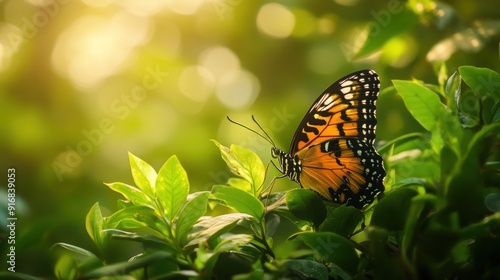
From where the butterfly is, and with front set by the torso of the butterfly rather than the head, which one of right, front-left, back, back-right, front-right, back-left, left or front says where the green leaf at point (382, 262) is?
left

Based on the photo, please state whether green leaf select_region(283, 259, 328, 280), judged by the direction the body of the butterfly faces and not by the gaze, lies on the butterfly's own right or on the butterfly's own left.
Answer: on the butterfly's own left

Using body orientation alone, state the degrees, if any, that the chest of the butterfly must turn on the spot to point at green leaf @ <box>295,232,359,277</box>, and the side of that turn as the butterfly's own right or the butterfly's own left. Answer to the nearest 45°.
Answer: approximately 90° to the butterfly's own left

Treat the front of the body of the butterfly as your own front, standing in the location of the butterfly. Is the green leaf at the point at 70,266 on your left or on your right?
on your left

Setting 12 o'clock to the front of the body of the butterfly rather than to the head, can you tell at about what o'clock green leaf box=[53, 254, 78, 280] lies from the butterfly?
The green leaf is roughly at 10 o'clock from the butterfly.

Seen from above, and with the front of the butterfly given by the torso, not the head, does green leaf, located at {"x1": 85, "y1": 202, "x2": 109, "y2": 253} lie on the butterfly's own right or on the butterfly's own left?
on the butterfly's own left

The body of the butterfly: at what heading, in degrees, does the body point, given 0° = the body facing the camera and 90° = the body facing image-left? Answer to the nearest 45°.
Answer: approximately 90°

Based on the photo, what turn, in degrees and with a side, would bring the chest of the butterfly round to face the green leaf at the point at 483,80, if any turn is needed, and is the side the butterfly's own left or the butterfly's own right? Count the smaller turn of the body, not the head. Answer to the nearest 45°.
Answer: approximately 135° to the butterfly's own left
